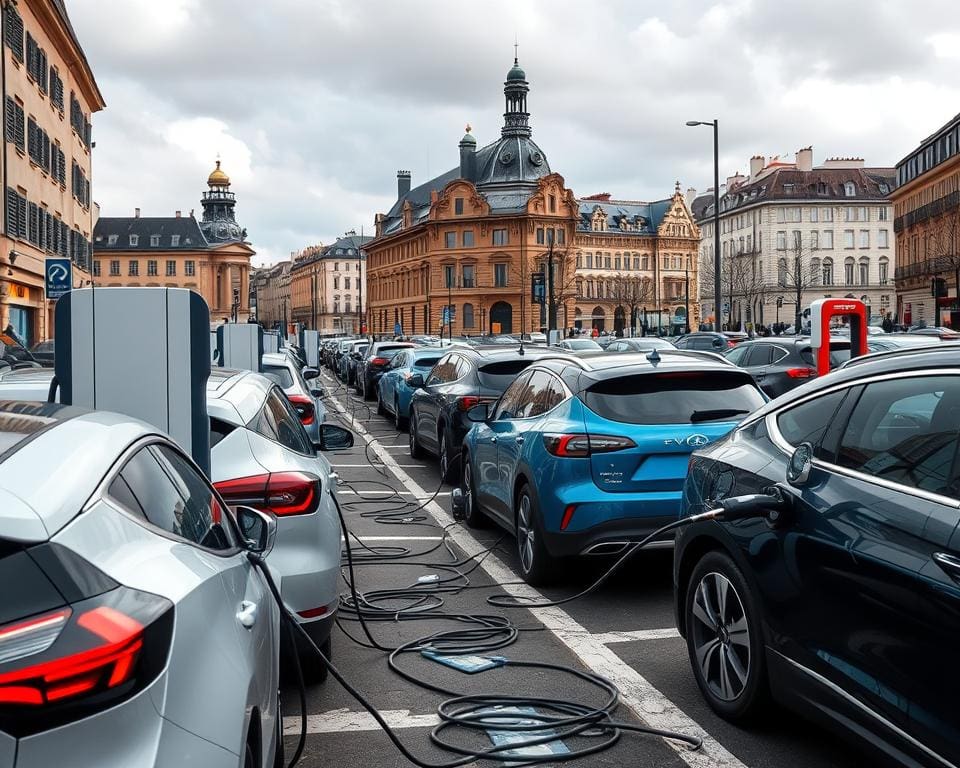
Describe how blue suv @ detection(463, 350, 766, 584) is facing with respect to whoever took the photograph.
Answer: facing away from the viewer and to the left of the viewer

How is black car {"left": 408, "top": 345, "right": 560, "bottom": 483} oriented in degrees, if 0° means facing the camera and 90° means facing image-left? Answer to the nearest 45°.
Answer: approximately 135°

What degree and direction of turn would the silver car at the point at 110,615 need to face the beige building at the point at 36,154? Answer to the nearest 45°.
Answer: approximately 45° to its left

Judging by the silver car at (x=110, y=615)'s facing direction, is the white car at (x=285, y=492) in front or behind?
in front

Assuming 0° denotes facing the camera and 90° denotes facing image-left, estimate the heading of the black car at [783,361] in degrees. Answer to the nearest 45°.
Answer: approximately 135°

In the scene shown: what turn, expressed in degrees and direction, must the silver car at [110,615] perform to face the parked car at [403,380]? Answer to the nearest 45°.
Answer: approximately 45° to its left

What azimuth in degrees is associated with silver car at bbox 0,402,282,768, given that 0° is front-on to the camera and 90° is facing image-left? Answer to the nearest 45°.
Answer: approximately 225°

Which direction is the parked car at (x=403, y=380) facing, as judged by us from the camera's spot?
facing away from the viewer and to the left of the viewer
